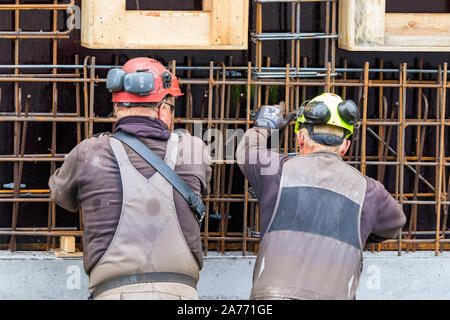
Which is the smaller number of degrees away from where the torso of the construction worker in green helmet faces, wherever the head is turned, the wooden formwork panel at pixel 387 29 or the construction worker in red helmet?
the wooden formwork panel

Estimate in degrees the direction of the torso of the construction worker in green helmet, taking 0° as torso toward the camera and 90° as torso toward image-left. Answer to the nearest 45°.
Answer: approximately 180°

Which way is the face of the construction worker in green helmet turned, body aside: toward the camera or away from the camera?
away from the camera

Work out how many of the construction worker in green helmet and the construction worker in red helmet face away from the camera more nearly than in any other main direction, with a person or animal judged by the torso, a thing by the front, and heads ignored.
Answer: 2

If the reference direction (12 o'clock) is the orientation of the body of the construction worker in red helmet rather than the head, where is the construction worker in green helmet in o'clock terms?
The construction worker in green helmet is roughly at 3 o'clock from the construction worker in red helmet.

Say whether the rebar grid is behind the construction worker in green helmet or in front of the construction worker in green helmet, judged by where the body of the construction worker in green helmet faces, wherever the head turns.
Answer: in front

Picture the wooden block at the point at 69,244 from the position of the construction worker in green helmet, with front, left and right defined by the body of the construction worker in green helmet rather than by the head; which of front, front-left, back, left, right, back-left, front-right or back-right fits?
front-left

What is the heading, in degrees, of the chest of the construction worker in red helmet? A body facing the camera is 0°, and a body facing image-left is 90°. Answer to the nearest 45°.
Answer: approximately 180°
